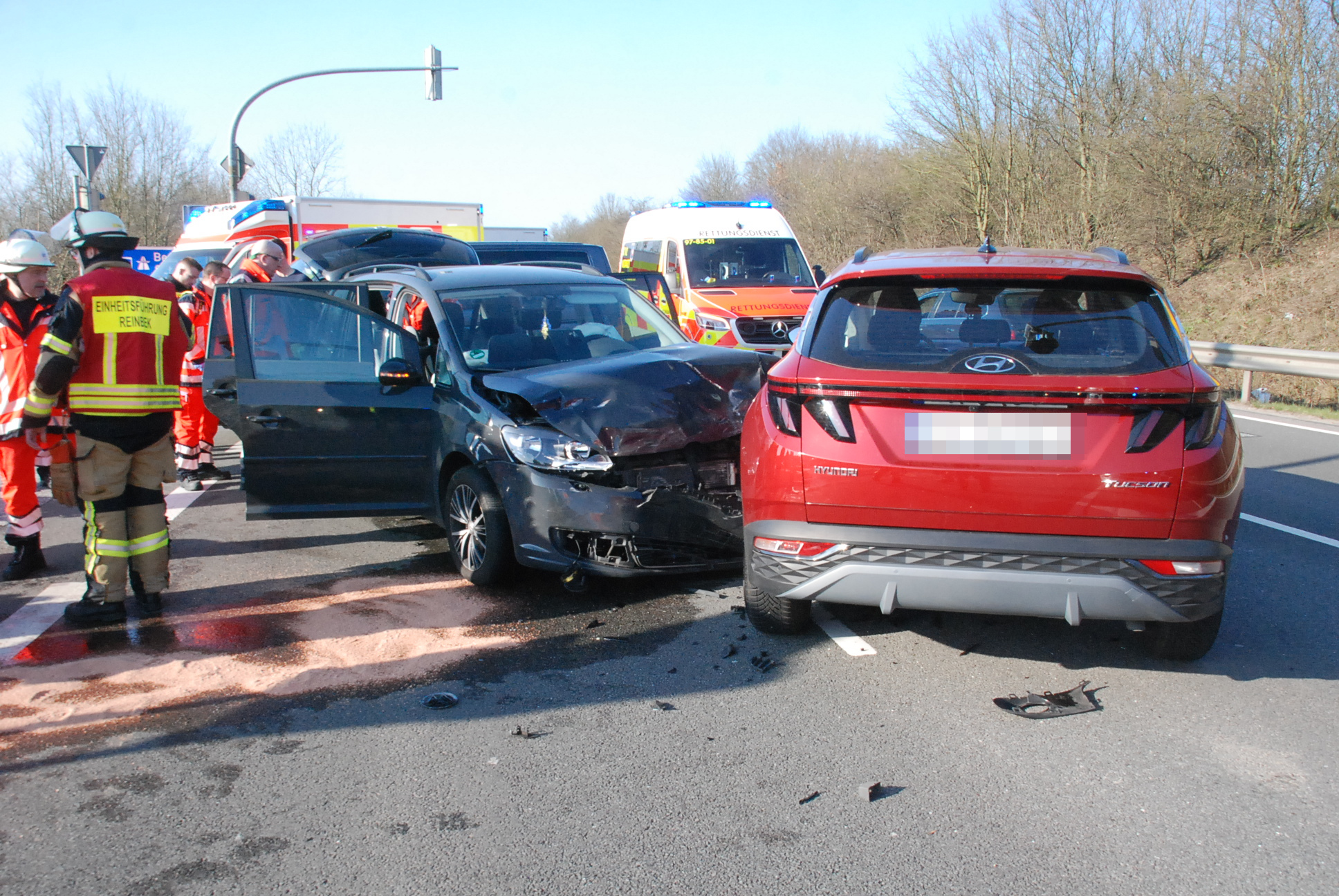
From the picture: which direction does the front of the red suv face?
away from the camera

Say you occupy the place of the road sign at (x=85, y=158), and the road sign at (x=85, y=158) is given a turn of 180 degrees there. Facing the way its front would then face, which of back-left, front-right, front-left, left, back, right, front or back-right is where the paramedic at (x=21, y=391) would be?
front

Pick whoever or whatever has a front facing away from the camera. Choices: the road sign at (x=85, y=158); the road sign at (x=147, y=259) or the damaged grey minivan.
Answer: the road sign at (x=85, y=158)

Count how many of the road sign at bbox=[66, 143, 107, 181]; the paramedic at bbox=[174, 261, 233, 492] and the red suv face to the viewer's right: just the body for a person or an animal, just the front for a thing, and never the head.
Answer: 1

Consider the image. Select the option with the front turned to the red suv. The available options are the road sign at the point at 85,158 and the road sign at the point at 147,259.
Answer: the road sign at the point at 147,259

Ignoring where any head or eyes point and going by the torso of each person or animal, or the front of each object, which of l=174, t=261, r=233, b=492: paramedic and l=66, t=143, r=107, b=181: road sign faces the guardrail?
the paramedic

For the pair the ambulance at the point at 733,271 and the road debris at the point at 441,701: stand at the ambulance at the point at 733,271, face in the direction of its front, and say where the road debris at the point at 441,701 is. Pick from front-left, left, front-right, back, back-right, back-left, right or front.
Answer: front-right

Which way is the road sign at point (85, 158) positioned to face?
away from the camera

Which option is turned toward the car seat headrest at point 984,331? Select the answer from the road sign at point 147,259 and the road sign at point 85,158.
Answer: the road sign at point 147,259

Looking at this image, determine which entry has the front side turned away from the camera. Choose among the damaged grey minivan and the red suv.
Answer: the red suv

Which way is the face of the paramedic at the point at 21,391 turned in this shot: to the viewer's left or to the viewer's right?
to the viewer's right
